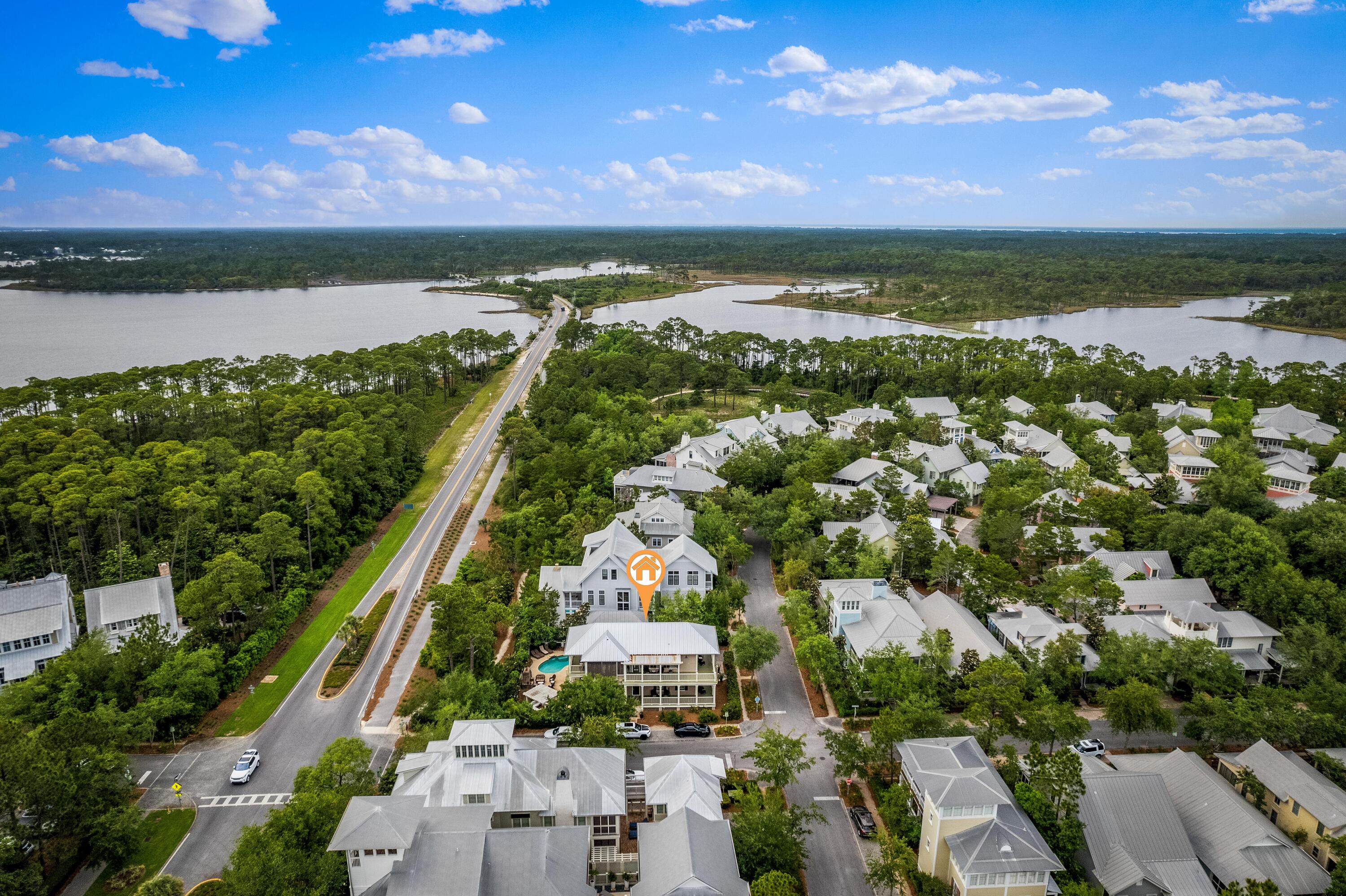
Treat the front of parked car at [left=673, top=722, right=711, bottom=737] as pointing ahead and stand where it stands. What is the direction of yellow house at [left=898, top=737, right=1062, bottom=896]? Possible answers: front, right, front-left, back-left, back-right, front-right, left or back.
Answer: front-right

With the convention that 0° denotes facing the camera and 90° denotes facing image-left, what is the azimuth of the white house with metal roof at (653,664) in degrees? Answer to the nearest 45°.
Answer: approximately 0°

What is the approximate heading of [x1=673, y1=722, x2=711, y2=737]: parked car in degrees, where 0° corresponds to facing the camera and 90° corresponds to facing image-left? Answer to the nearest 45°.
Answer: approximately 270°

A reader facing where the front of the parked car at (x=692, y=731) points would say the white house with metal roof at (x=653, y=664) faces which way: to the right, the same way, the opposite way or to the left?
to the right

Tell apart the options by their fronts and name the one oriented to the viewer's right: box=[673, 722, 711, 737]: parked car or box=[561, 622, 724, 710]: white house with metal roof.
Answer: the parked car

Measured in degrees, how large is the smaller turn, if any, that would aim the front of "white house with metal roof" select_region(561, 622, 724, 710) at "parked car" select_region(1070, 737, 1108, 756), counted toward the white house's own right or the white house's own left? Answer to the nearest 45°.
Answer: approximately 90° to the white house's own left

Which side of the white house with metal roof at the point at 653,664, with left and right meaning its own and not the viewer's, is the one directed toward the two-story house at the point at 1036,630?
left

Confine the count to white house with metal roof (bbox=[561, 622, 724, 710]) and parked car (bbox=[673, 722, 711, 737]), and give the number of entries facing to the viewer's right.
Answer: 1

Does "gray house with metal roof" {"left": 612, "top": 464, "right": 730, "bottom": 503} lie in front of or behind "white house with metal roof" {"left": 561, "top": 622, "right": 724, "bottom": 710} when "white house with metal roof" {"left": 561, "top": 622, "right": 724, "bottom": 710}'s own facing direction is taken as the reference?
behind

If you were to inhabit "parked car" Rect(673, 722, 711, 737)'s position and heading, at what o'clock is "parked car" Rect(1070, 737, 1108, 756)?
"parked car" Rect(1070, 737, 1108, 756) is roughly at 12 o'clock from "parked car" Rect(673, 722, 711, 737).
